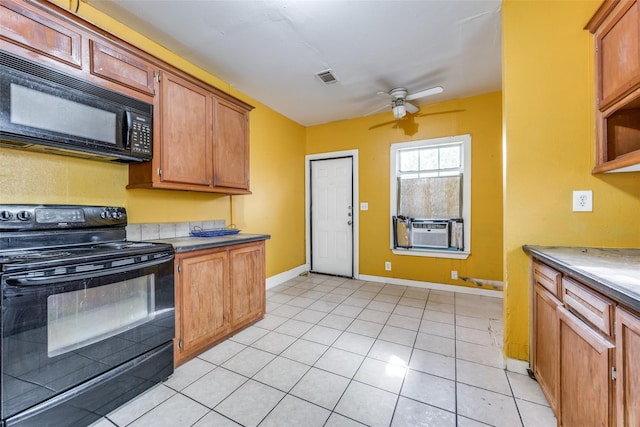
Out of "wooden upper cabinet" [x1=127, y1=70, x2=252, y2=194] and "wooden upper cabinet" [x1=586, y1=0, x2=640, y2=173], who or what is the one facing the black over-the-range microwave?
"wooden upper cabinet" [x1=586, y1=0, x2=640, y2=173]

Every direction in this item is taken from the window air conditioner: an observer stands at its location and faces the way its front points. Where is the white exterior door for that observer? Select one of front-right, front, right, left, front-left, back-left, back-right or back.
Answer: right

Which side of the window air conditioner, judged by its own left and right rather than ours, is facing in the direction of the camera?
front

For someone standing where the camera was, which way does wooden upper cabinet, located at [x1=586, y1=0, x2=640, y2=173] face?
facing the viewer and to the left of the viewer

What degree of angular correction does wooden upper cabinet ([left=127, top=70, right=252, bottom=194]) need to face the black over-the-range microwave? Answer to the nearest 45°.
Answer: approximately 90° to its right

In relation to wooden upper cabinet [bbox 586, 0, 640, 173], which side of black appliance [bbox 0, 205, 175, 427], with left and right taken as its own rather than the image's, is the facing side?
front

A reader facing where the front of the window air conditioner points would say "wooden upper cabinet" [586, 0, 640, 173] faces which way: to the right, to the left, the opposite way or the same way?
to the right

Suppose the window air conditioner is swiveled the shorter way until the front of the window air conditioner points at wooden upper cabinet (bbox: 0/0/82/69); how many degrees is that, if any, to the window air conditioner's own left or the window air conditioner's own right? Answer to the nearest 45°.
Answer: approximately 45° to the window air conditioner's own right

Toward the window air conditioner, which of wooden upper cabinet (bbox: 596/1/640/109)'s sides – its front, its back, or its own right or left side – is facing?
right

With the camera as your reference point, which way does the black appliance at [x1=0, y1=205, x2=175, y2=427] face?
facing the viewer and to the right of the viewer

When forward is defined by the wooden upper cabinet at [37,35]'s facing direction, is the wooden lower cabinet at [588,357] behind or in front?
in front
